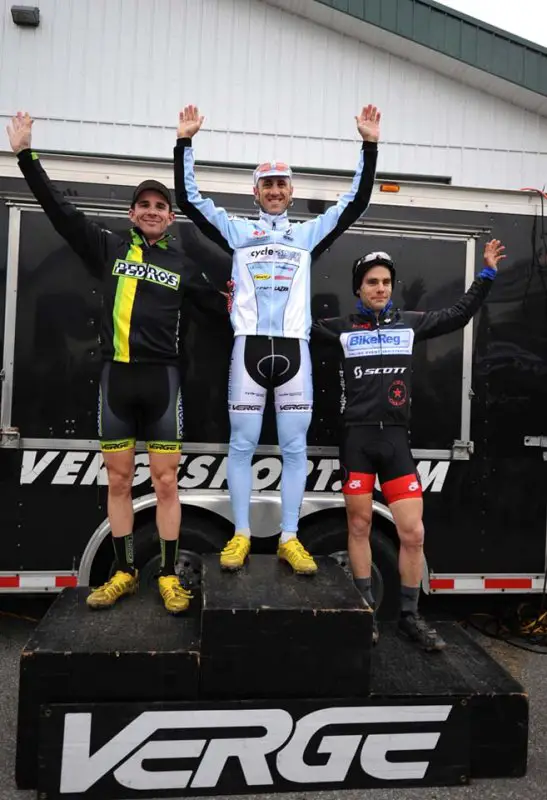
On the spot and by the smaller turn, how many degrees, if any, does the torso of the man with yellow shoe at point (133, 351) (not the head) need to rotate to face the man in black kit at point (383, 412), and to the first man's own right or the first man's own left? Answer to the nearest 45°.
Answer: approximately 90° to the first man's own left

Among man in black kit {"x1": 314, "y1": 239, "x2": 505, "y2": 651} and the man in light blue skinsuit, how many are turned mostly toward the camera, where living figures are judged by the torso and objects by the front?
2

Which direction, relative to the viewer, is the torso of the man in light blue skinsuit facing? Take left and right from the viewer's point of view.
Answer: facing the viewer

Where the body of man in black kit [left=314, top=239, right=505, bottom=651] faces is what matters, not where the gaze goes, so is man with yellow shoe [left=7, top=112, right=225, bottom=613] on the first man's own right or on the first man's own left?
on the first man's own right

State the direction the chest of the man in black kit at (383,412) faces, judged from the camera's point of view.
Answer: toward the camera
